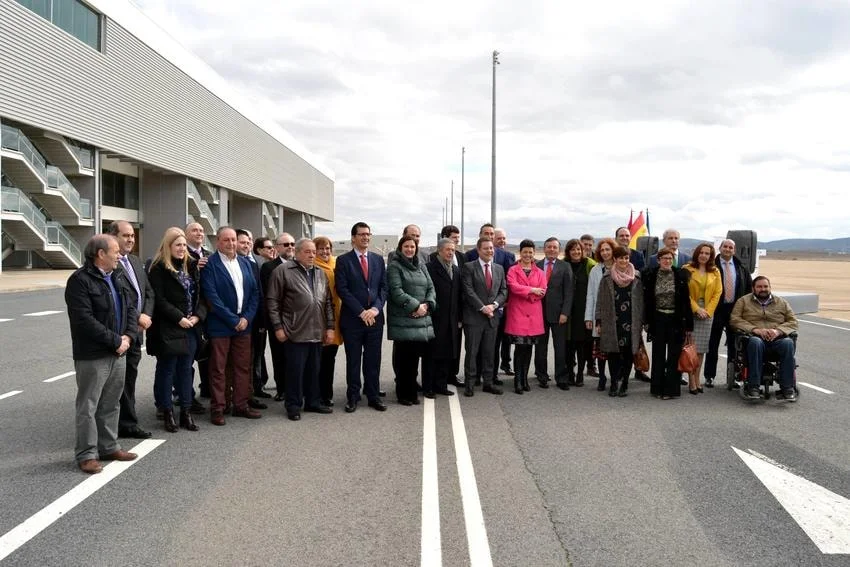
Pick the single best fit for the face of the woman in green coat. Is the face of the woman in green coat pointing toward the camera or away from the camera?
toward the camera

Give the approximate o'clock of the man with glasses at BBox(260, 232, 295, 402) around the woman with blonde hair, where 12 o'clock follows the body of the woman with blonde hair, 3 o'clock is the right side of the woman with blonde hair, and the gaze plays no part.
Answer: The man with glasses is roughly at 9 o'clock from the woman with blonde hair.

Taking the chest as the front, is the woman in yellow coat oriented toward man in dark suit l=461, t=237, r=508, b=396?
no

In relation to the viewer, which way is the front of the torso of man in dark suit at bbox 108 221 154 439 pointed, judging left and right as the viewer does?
facing the viewer and to the right of the viewer

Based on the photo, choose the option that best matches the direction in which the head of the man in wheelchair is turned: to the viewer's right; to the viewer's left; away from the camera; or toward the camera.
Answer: toward the camera

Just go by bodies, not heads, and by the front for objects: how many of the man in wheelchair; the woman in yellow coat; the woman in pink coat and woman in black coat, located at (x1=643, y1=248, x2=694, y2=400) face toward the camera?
4

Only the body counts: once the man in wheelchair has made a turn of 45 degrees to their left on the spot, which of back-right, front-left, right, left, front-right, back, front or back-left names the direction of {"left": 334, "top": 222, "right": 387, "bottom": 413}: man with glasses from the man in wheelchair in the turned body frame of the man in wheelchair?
right

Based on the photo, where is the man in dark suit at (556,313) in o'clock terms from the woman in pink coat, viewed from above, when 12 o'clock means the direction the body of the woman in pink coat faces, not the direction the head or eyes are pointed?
The man in dark suit is roughly at 8 o'clock from the woman in pink coat.

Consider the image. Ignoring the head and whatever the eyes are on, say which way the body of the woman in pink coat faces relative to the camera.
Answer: toward the camera

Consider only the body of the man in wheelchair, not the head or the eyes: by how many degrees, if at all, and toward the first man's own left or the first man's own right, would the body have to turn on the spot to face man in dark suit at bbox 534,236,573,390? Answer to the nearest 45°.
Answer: approximately 90° to the first man's own right

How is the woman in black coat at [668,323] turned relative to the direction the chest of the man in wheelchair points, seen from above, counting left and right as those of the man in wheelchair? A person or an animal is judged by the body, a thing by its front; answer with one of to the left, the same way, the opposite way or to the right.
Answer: the same way

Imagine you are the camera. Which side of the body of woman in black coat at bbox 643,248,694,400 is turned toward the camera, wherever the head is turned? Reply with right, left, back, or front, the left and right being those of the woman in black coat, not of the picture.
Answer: front

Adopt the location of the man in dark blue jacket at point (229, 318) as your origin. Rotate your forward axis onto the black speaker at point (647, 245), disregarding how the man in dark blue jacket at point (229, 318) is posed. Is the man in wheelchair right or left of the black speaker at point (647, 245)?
right

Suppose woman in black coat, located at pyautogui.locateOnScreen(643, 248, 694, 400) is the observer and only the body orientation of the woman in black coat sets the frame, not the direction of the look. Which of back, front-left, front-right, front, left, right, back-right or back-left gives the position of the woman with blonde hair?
front-right

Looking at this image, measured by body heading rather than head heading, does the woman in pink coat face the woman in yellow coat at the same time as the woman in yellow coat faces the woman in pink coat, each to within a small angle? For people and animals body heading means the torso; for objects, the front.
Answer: no

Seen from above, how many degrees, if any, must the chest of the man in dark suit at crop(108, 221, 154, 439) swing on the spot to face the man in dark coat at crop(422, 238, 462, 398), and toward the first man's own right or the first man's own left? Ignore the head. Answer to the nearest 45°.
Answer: approximately 45° to the first man's own left

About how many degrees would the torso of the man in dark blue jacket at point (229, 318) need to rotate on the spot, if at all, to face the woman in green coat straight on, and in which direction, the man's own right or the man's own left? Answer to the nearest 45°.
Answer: approximately 45° to the man's own left

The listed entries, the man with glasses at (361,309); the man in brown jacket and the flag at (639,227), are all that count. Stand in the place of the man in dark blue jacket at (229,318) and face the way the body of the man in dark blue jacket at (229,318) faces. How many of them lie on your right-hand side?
0

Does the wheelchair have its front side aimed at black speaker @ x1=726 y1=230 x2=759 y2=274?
no

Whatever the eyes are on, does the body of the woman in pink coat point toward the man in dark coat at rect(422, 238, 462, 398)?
no
